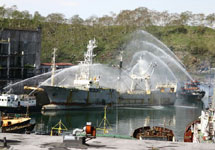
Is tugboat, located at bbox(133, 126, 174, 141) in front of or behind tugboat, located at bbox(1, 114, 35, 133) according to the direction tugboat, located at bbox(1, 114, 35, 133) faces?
in front

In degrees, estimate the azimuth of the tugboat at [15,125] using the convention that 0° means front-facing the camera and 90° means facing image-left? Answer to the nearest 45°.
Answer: approximately 270°
